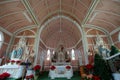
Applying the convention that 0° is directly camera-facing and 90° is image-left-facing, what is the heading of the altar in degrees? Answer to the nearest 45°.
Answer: approximately 0°

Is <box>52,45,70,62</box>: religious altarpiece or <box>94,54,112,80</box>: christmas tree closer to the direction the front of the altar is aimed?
the christmas tree

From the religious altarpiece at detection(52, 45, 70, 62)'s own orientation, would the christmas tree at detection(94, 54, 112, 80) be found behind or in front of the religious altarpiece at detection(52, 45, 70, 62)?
in front

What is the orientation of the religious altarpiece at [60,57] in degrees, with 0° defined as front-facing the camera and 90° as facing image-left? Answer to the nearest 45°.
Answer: approximately 0°

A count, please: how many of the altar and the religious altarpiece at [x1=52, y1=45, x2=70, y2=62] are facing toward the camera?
2

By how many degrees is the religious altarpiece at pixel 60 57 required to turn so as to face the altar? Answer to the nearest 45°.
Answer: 0° — it already faces it

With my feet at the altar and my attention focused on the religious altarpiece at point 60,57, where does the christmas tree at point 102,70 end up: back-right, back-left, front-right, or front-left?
back-right

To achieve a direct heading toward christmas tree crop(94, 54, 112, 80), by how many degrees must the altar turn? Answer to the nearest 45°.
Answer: approximately 45° to its left

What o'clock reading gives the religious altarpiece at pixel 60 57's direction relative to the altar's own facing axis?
The religious altarpiece is roughly at 6 o'clock from the altar.
